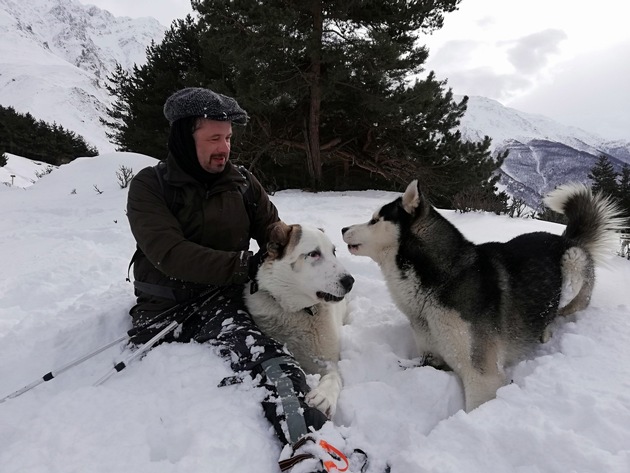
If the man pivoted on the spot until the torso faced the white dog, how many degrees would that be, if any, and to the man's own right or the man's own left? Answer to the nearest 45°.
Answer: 0° — they already face it

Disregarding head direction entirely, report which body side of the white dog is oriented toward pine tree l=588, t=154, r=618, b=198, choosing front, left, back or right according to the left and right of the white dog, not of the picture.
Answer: left

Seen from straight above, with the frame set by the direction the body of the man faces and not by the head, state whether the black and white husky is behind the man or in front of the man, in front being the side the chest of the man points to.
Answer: in front

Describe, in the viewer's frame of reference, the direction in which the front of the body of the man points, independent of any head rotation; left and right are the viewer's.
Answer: facing the viewer and to the right of the viewer

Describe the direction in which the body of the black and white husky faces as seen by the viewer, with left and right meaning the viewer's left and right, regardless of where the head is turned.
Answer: facing to the left of the viewer

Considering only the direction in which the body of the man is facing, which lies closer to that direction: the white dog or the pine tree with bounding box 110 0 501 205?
the white dog

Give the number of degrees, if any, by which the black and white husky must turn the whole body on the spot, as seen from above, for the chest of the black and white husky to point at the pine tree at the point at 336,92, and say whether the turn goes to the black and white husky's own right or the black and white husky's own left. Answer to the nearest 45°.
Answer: approximately 45° to the black and white husky's own right

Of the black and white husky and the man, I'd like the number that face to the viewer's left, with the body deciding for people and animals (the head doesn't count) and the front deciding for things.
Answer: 1

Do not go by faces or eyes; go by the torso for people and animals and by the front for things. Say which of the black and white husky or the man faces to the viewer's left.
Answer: the black and white husky

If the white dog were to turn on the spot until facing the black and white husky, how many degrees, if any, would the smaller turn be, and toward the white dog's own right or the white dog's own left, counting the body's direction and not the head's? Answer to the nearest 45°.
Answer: approximately 45° to the white dog's own left

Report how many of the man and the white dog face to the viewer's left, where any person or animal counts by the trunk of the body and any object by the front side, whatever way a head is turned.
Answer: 0

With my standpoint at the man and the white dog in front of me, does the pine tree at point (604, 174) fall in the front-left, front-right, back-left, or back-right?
front-left

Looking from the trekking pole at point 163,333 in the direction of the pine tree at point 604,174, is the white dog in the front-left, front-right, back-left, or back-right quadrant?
front-right

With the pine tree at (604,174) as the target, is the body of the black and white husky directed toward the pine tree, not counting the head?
no

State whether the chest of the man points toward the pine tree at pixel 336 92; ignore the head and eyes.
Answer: no

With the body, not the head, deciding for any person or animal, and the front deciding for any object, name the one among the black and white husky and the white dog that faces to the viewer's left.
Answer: the black and white husky

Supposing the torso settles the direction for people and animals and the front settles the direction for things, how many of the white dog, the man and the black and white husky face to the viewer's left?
1
